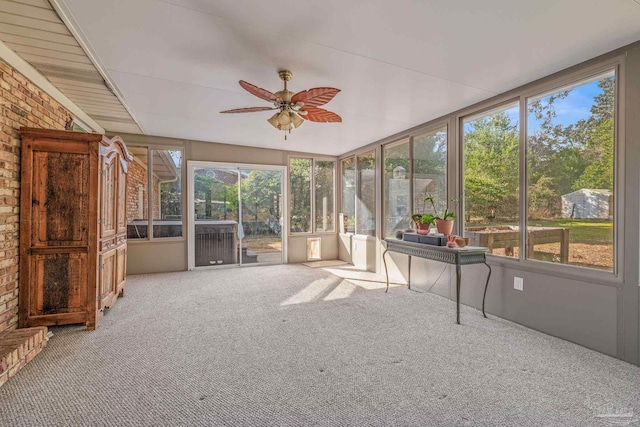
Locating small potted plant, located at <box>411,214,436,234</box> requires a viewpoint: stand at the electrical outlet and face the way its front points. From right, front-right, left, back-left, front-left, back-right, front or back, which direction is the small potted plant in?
front-right

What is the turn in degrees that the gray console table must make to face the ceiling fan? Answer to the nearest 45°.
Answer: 0° — it already faces it

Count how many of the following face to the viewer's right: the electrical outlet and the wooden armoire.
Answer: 1

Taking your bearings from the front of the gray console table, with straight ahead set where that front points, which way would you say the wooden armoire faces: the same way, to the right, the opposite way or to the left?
the opposite way

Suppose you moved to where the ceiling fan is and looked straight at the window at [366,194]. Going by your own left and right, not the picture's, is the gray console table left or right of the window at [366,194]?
right

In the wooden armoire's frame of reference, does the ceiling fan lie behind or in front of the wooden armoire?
in front

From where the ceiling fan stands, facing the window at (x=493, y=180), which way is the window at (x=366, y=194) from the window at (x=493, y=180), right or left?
left

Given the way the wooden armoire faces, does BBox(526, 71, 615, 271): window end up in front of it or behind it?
in front

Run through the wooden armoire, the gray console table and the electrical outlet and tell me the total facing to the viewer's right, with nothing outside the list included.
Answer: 1

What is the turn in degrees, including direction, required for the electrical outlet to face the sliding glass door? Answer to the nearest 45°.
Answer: approximately 45° to its right

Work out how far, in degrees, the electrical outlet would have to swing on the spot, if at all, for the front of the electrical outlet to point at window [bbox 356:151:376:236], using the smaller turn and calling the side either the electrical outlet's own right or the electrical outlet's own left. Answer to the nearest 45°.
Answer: approximately 90° to the electrical outlet's own right

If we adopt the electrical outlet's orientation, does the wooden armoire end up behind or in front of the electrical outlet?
in front

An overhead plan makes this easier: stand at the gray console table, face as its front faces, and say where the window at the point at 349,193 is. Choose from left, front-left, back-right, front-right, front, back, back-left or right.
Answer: right

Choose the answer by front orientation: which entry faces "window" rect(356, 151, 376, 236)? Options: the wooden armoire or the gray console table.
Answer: the wooden armoire

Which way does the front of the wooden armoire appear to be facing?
to the viewer's right
